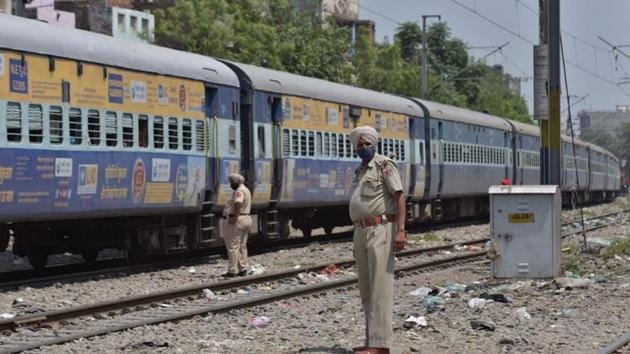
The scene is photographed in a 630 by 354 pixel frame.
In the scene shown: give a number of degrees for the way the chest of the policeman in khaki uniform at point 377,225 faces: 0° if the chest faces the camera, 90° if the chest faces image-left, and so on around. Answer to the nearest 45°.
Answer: approximately 45°

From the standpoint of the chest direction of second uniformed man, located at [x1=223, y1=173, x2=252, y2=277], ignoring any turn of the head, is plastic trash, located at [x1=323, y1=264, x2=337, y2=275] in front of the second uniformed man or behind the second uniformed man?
behind

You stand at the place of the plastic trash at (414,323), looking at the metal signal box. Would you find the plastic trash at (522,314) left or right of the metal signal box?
right

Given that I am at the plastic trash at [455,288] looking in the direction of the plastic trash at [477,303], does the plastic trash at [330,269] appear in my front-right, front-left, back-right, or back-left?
back-right

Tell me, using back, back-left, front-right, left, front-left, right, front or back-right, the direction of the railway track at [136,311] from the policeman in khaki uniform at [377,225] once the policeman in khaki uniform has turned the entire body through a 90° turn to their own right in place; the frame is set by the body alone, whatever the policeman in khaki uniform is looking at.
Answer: front

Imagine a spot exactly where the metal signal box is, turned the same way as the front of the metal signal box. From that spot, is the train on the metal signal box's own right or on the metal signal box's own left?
on the metal signal box's own right
